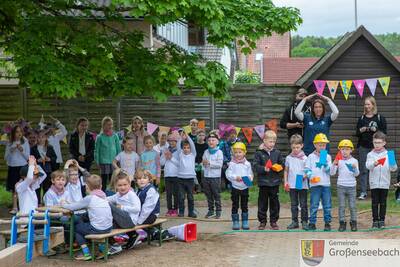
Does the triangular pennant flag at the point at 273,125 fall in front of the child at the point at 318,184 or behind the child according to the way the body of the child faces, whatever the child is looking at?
behind

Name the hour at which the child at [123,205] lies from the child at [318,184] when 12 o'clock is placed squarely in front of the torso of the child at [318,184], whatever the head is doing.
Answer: the child at [123,205] is roughly at 2 o'clock from the child at [318,184].

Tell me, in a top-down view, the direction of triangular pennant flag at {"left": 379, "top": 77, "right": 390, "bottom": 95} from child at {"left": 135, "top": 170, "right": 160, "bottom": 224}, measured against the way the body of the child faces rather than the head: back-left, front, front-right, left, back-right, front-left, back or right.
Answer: back
